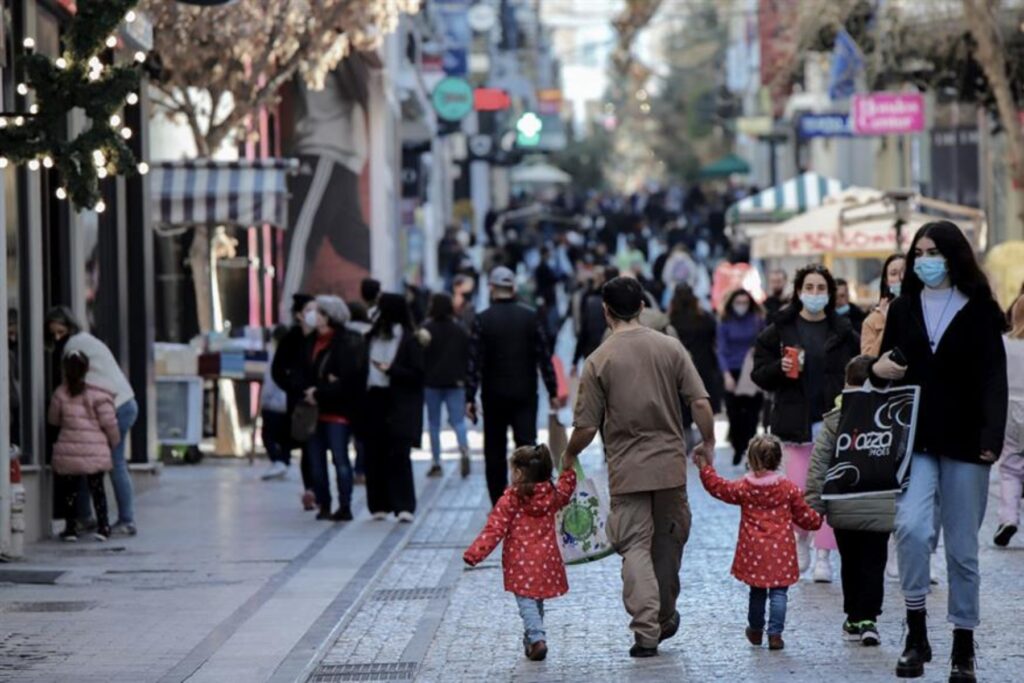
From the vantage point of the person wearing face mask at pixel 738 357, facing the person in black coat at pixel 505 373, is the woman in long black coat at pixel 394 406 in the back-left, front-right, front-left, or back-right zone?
front-right

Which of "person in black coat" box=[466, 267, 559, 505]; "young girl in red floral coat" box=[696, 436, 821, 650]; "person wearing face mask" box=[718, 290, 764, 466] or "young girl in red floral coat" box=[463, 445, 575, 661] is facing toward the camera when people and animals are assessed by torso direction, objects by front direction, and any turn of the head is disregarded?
the person wearing face mask

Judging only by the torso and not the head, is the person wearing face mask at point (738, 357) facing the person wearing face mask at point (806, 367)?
yes

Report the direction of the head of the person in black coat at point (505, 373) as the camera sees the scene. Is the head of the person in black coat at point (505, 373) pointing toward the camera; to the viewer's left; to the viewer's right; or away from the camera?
away from the camera

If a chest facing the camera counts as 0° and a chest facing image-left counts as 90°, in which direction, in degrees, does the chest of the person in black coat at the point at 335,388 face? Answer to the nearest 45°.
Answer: approximately 45°

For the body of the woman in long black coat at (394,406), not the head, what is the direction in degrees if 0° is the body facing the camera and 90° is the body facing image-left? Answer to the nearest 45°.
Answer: approximately 45°

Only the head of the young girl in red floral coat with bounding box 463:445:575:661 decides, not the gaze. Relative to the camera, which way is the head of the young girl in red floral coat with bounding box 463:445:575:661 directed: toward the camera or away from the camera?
away from the camera

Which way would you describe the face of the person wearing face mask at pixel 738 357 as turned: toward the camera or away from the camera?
toward the camera

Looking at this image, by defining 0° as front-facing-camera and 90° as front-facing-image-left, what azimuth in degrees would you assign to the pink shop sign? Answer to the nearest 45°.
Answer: approximately 0°

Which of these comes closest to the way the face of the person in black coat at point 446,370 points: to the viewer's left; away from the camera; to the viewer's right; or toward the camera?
away from the camera

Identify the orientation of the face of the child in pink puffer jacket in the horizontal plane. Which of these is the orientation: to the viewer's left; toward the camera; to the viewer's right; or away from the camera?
away from the camera

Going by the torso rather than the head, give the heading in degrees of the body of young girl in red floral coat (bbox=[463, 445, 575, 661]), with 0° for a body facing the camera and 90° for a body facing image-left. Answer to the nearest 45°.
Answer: approximately 180°

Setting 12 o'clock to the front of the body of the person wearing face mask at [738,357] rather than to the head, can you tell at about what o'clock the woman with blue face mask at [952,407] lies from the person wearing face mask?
The woman with blue face mask is roughly at 12 o'clock from the person wearing face mask.

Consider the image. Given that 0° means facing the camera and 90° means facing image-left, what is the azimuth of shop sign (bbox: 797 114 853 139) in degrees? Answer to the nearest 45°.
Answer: approximately 0°

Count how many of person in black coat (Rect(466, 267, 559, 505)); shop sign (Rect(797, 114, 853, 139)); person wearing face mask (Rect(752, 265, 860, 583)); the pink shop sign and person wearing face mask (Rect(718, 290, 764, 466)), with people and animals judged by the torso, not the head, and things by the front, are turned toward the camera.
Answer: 4

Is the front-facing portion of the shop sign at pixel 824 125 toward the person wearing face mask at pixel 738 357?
yes

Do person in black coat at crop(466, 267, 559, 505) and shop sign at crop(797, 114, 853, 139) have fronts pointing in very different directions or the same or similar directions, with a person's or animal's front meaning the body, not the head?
very different directions

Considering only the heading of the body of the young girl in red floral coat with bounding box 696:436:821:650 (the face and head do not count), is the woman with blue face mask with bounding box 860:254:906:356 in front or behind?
in front

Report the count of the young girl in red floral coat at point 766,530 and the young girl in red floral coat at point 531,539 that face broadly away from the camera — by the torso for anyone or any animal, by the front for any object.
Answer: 2
